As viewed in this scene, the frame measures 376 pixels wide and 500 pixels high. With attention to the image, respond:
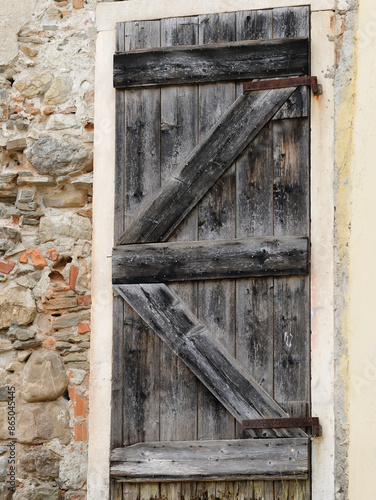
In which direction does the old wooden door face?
toward the camera
